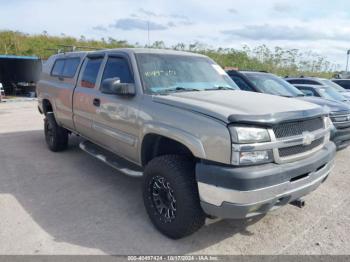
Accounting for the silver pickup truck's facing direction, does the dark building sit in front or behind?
behind

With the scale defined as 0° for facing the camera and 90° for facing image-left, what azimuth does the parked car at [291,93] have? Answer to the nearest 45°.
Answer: approximately 315°

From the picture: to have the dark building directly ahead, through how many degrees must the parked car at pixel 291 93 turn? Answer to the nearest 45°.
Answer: approximately 180°

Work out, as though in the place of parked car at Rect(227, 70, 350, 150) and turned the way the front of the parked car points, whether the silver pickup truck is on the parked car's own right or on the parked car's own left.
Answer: on the parked car's own right

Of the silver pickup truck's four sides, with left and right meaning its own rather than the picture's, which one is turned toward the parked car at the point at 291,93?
left

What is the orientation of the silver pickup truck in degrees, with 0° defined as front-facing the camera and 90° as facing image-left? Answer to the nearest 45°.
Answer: approximately 315°
